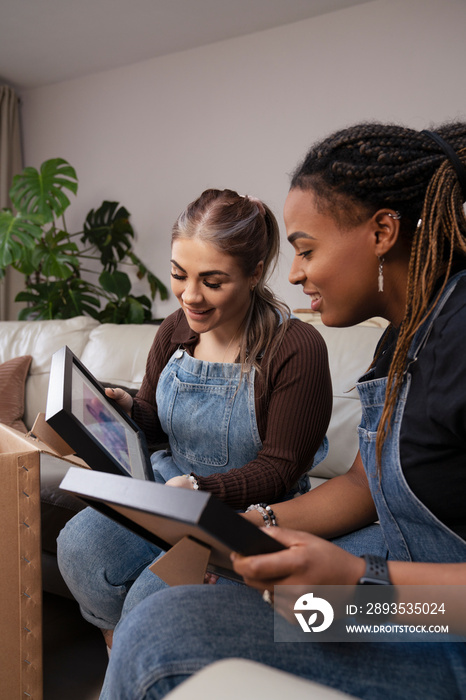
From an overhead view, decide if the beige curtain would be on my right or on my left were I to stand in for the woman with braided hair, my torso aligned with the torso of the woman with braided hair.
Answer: on my right

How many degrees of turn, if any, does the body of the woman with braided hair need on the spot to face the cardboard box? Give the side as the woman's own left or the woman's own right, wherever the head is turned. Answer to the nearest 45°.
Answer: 0° — they already face it

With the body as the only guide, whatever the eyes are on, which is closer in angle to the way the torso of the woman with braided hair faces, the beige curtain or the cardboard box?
the cardboard box

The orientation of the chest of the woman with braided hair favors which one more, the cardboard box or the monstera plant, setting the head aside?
the cardboard box

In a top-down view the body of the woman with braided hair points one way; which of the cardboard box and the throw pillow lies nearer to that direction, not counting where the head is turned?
the cardboard box

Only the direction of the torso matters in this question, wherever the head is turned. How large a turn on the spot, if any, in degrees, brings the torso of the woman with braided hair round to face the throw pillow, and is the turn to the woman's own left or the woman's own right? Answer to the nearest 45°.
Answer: approximately 45° to the woman's own right

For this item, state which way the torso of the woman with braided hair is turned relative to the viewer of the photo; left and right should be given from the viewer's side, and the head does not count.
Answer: facing to the left of the viewer
